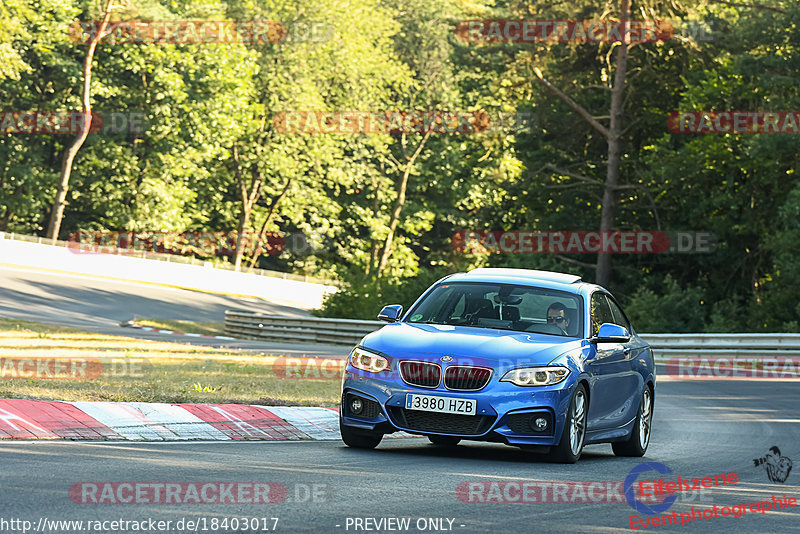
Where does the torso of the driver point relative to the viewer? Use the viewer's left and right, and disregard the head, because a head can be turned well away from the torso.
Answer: facing the viewer and to the left of the viewer

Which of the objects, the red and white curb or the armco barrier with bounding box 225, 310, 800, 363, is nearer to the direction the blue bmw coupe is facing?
the red and white curb

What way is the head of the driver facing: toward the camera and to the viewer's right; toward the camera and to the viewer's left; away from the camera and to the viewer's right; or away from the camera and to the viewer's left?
toward the camera and to the viewer's left

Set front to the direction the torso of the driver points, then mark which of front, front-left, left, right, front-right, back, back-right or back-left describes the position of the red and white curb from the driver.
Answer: front-right

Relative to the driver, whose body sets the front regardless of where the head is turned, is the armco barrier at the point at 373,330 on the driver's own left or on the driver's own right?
on the driver's own right

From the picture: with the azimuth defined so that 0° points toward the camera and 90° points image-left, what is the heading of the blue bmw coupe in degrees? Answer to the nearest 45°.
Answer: approximately 45°

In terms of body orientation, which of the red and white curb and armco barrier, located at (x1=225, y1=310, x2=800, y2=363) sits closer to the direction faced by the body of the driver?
the red and white curb

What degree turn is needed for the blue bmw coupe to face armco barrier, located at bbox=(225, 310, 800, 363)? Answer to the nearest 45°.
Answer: approximately 135° to its right
